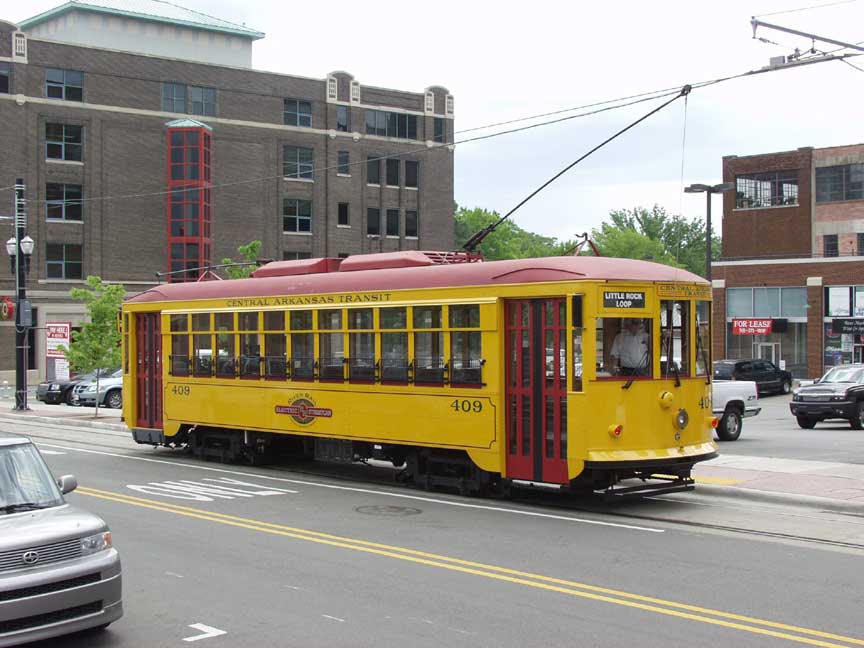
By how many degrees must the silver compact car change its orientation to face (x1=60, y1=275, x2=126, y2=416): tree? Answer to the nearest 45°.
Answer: approximately 135° to its left

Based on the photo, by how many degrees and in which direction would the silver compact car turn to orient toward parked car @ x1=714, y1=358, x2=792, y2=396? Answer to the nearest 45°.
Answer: approximately 90° to its left

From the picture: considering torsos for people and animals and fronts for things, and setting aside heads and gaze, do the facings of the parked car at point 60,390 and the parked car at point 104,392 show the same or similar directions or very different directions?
same or similar directions

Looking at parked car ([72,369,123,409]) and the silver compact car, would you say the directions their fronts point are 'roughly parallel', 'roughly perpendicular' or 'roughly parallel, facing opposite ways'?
roughly perpendicular

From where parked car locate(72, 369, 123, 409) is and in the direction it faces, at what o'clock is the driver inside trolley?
The driver inside trolley is roughly at 10 o'clock from the parked car.

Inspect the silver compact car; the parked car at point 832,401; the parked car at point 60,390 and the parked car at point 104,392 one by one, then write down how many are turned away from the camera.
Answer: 0

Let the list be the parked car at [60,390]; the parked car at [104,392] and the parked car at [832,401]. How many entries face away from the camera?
0

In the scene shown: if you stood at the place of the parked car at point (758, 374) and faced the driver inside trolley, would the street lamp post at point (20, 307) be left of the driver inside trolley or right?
right

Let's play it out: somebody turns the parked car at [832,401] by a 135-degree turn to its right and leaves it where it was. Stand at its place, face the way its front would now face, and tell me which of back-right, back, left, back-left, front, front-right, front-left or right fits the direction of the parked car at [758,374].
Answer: front

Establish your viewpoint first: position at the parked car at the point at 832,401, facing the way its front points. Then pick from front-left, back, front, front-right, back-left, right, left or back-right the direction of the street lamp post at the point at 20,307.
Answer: front-right

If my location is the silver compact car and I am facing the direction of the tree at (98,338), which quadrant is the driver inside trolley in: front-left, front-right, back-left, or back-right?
front-right

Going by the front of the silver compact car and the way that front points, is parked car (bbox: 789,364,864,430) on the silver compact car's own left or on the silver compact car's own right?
on the silver compact car's own left

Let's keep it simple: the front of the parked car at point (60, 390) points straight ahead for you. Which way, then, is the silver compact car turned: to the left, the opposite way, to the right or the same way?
to the left

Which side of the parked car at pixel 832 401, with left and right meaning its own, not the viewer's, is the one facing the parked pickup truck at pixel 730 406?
front

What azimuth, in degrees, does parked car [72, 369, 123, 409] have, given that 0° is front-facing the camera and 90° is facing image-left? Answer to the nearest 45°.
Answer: approximately 45°

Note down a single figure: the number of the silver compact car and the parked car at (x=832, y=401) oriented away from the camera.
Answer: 0

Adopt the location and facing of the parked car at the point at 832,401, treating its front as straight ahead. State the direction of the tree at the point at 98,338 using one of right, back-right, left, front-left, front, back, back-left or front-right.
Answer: front-right
